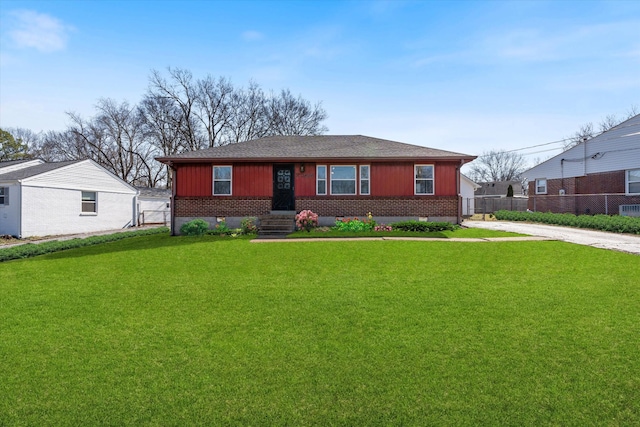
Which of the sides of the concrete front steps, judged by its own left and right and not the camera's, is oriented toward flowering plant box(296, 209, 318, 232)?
left

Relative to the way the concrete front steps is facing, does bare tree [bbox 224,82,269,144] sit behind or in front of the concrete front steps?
behind

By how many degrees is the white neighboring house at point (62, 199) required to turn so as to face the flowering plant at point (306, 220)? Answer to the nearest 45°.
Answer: approximately 90° to its left

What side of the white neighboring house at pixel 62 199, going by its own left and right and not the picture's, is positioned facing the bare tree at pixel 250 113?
back

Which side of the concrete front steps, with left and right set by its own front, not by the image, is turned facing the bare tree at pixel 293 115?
back

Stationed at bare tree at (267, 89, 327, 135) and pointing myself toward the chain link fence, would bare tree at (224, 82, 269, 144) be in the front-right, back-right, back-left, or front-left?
back-right

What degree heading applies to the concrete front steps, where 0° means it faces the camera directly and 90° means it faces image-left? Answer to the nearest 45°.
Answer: approximately 0°

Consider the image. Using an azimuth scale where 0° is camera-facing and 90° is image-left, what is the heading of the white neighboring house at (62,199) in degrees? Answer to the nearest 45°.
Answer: approximately 45°

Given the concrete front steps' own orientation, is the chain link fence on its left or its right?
on its left
